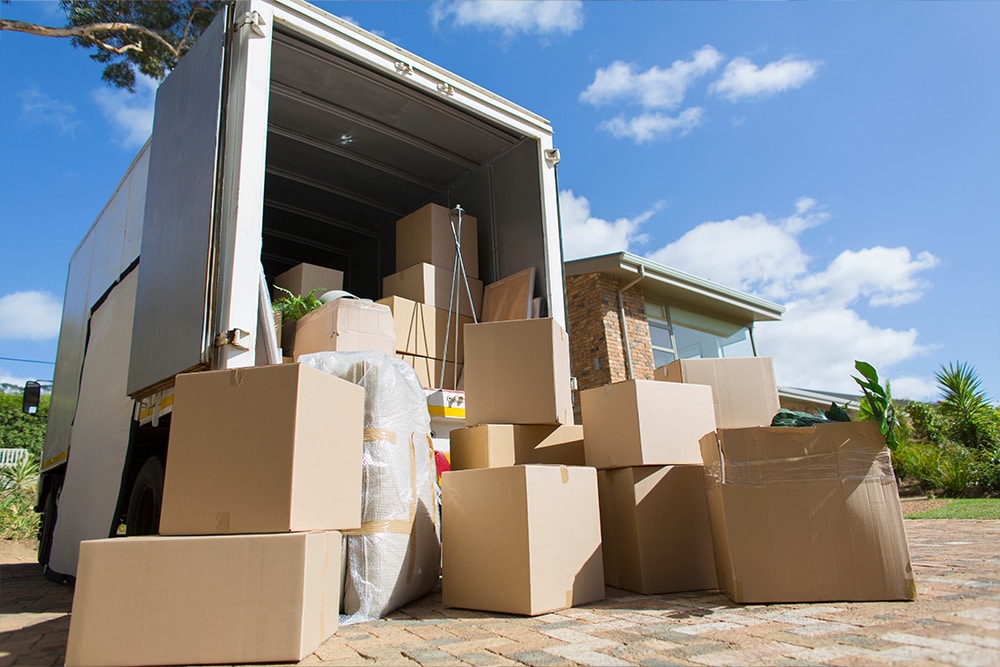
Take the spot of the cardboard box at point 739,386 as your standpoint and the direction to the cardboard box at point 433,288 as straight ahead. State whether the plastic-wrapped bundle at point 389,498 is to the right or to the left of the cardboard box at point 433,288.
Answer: left

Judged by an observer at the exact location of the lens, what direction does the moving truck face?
facing away from the viewer and to the left of the viewer

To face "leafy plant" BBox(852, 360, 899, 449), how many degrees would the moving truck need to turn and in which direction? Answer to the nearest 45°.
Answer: approximately 180°

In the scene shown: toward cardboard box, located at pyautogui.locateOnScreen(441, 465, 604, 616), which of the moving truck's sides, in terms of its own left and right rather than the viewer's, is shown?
back

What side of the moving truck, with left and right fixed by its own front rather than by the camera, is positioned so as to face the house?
right

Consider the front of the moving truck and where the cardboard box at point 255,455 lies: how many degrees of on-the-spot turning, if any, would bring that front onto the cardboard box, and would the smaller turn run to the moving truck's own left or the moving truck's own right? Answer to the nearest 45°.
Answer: approximately 135° to the moving truck's own left

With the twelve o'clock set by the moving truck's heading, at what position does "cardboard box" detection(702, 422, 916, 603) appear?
The cardboard box is roughly at 6 o'clock from the moving truck.

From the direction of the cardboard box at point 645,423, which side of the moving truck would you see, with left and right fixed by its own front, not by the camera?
back
